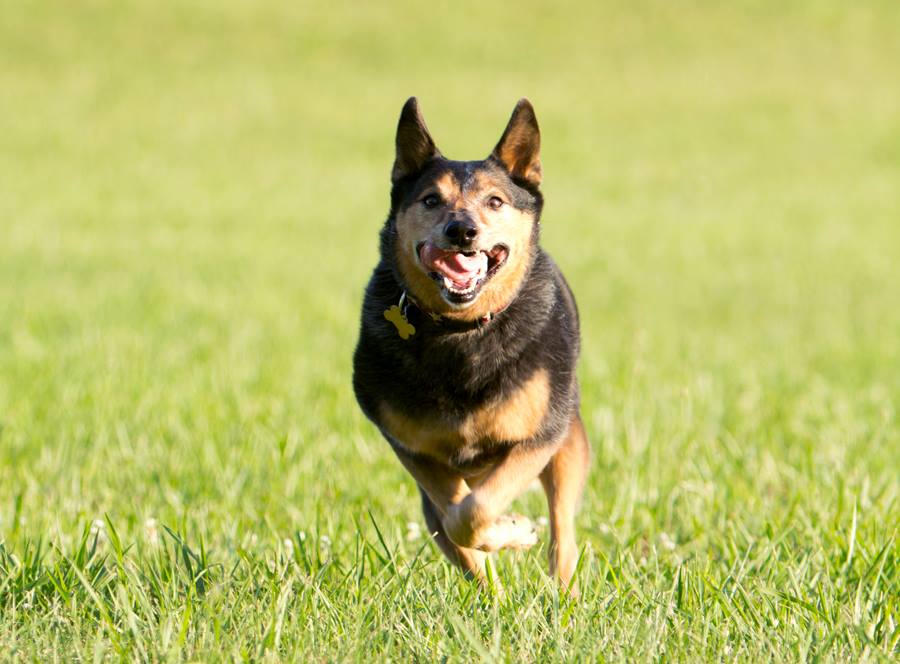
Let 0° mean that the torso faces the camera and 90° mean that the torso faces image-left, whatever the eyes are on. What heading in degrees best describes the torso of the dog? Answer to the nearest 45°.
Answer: approximately 0°
